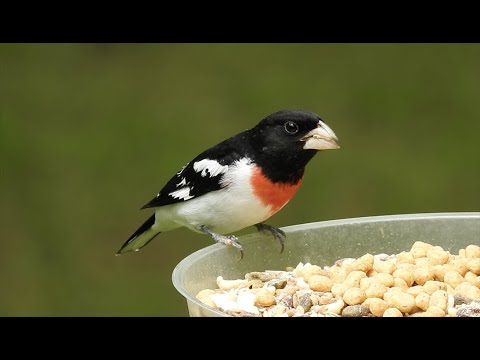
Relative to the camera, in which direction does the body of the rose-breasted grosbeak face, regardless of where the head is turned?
to the viewer's right
